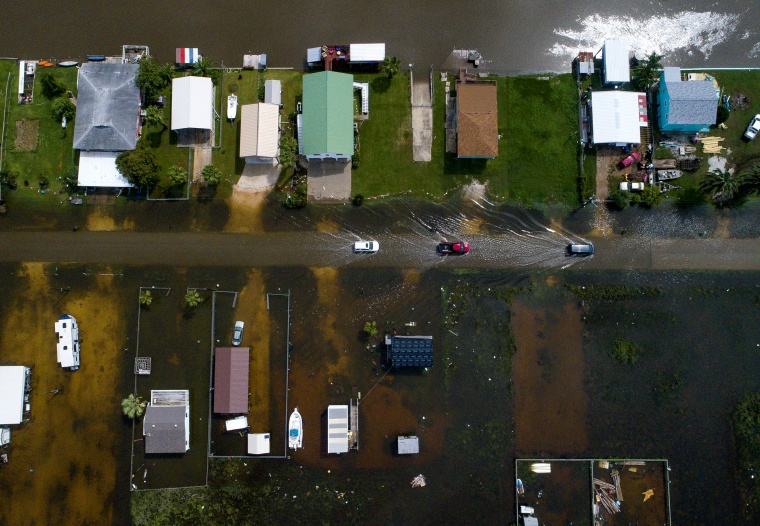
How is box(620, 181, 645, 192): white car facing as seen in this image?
to the viewer's left

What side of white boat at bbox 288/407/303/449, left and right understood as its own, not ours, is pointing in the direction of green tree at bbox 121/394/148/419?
left

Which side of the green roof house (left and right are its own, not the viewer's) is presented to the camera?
front

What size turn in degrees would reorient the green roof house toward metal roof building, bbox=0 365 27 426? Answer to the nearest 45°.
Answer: approximately 90° to its right
